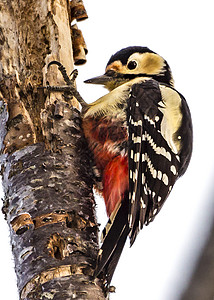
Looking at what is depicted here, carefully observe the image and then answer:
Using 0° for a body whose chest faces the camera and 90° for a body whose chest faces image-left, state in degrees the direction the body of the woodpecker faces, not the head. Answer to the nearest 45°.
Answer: approximately 90°
